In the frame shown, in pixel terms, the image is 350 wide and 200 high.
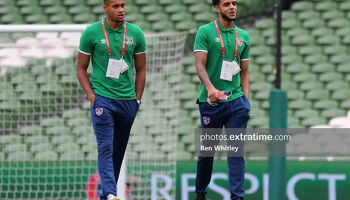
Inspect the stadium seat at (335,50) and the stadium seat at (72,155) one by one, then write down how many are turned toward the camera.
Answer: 2

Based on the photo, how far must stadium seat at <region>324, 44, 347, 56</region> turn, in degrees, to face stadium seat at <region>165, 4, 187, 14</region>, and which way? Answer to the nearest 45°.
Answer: approximately 90° to its right

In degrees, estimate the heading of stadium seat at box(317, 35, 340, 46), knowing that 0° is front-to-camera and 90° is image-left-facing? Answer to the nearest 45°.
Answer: approximately 0°

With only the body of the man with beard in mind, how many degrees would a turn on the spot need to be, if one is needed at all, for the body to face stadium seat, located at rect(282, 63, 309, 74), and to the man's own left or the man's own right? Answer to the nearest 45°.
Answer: approximately 135° to the man's own left

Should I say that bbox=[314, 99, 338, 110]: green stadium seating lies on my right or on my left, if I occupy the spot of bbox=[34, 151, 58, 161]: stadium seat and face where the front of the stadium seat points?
on my left

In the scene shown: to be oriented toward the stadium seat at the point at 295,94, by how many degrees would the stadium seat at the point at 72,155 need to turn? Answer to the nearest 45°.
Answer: approximately 90° to its left

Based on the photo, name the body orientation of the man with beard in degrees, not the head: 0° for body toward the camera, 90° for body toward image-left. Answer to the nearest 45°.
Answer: approximately 315°
